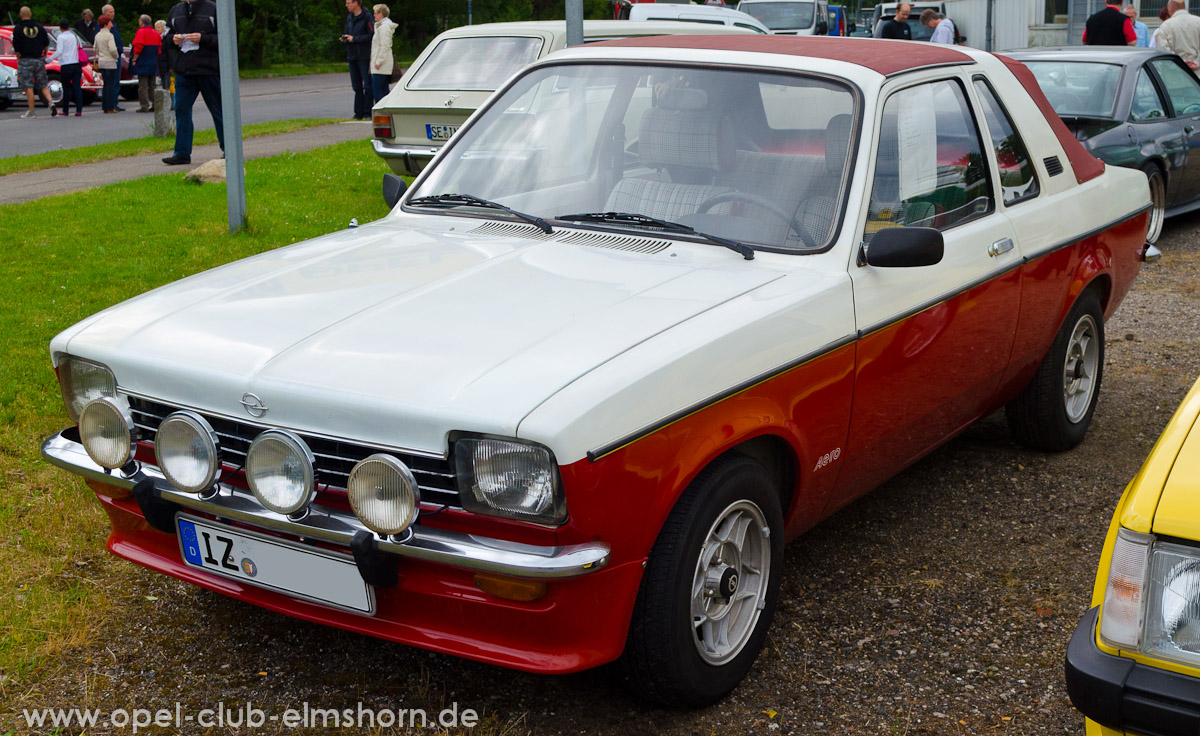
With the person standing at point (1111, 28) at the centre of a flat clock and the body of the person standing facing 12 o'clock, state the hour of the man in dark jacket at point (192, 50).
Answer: The man in dark jacket is roughly at 8 o'clock from the person standing.

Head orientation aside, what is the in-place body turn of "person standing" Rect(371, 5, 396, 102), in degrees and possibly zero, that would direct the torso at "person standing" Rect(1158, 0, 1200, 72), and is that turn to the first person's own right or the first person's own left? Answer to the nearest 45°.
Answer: approximately 135° to the first person's own left

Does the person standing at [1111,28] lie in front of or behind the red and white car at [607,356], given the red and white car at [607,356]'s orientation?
behind

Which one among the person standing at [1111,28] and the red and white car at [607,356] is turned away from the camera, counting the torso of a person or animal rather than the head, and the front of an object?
the person standing

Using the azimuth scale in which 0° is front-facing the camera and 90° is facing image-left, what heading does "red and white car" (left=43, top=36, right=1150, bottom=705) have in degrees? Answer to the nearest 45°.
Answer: approximately 45°

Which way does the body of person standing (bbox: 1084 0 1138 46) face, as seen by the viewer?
away from the camera

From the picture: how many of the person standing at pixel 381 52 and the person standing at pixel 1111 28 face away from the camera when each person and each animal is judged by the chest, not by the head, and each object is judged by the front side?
1

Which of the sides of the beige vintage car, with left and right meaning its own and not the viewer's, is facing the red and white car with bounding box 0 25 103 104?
left
